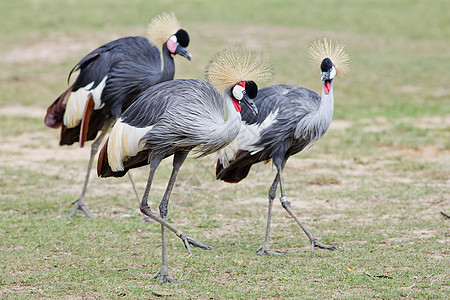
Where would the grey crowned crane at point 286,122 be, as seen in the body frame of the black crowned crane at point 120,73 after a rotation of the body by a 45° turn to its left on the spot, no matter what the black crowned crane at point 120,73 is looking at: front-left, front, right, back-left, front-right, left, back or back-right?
right

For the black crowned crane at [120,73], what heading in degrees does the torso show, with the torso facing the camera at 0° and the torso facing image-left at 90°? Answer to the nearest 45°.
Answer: approximately 270°

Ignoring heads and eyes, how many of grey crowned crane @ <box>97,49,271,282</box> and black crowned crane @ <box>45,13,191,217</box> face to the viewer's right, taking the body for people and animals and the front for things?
2

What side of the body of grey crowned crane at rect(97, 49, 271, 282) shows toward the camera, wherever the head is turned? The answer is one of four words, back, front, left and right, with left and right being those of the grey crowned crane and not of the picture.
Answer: right
